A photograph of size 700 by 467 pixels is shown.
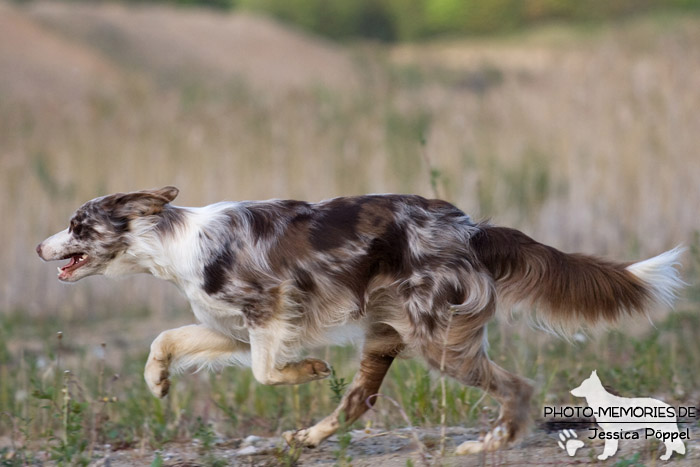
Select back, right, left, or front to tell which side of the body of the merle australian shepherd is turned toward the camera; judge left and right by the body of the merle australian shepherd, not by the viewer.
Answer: left
